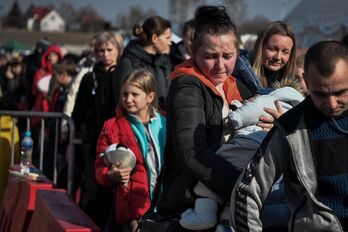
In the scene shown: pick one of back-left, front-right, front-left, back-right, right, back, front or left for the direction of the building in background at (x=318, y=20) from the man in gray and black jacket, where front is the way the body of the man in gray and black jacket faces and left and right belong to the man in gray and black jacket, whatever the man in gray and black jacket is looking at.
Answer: back

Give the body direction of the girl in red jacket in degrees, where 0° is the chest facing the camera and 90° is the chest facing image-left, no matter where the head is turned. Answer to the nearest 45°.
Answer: approximately 315°

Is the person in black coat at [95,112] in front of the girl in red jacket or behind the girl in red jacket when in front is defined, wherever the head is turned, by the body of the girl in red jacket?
behind

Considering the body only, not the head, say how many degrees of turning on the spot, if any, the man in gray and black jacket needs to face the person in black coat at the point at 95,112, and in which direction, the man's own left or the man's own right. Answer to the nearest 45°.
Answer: approximately 135° to the man's own right
